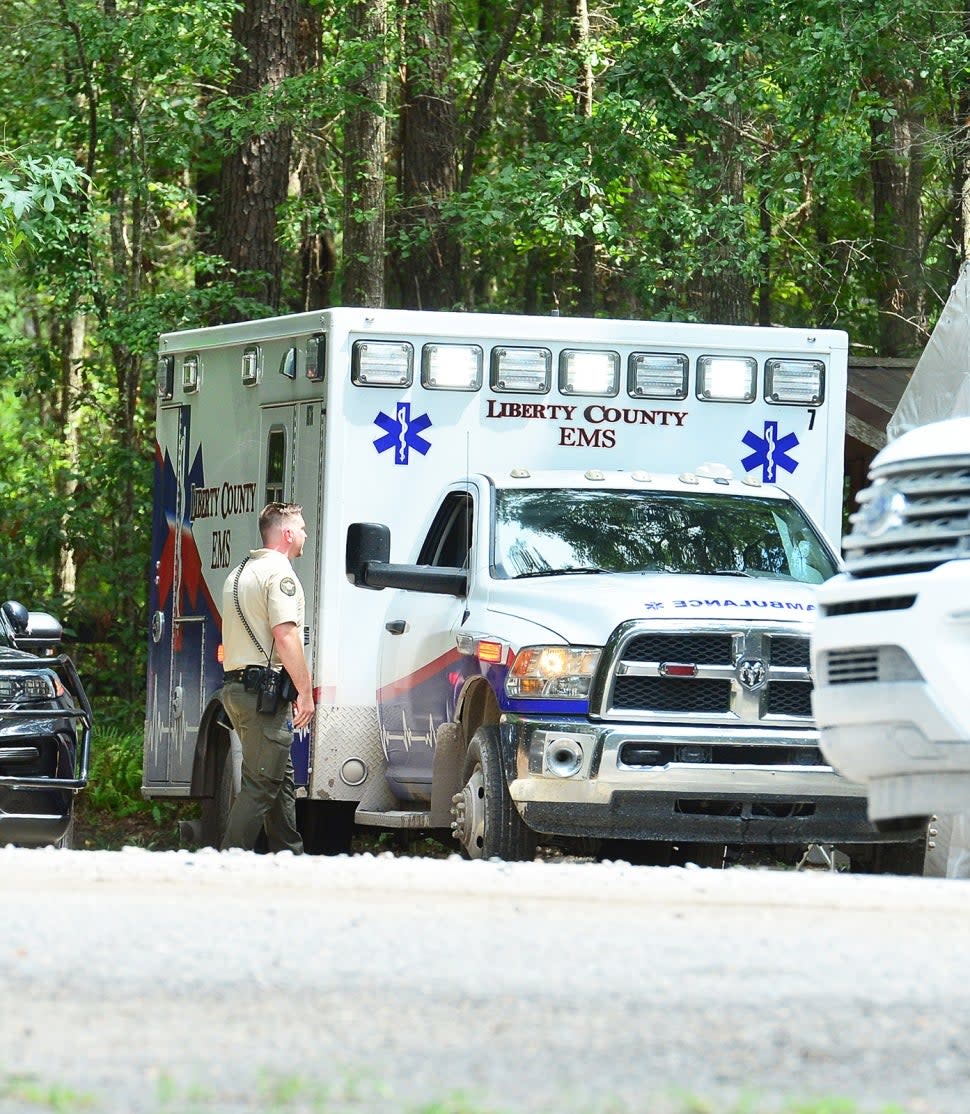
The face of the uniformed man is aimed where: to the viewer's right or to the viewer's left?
to the viewer's right

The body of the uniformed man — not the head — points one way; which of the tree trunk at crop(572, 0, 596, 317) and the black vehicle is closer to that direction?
the tree trunk

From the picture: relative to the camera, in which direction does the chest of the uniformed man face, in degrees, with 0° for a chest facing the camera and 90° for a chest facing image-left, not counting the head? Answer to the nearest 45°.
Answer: approximately 225°

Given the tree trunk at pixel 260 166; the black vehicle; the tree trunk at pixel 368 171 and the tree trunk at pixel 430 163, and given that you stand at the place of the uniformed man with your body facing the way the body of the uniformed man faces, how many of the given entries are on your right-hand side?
0

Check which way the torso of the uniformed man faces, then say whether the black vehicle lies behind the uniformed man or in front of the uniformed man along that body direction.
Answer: behind

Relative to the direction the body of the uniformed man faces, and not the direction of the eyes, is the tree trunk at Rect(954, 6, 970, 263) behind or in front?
in front

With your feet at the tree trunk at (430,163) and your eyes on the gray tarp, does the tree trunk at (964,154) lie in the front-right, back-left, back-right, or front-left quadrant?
front-left

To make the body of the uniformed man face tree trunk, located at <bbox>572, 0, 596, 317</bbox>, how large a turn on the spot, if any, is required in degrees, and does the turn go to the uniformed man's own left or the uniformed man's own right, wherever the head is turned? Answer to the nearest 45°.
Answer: approximately 45° to the uniformed man's own left

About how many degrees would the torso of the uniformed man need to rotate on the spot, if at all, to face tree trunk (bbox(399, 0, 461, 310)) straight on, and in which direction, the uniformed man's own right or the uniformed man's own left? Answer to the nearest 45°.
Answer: approximately 45° to the uniformed man's own left

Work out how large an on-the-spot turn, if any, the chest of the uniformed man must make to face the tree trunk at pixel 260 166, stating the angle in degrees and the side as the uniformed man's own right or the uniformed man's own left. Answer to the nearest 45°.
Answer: approximately 45° to the uniformed man's own left

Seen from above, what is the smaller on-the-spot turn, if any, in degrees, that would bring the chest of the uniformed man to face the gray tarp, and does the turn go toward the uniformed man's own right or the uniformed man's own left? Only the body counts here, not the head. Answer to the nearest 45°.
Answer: approximately 45° to the uniformed man's own right
